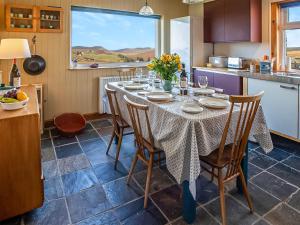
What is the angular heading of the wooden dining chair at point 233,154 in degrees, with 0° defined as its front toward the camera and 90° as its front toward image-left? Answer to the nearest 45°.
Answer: approximately 135°

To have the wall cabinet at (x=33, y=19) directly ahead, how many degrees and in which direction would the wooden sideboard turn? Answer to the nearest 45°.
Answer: approximately 90° to its left

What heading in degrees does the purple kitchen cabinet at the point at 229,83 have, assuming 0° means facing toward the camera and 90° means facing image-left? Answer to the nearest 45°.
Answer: approximately 45°

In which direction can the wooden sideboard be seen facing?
to the viewer's right

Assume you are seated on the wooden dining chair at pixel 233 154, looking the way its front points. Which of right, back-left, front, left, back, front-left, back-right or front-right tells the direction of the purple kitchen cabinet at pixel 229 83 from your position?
front-right

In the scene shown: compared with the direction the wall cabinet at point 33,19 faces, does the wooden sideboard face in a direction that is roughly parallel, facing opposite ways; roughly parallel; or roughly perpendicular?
roughly perpendicular

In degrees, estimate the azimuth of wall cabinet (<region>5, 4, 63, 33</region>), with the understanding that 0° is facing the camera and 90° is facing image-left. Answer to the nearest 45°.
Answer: approximately 0°

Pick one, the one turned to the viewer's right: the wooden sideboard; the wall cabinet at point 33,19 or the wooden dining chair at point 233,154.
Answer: the wooden sideboard

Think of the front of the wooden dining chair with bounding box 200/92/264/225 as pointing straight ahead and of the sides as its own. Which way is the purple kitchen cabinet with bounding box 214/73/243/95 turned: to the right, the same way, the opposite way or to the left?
to the left
